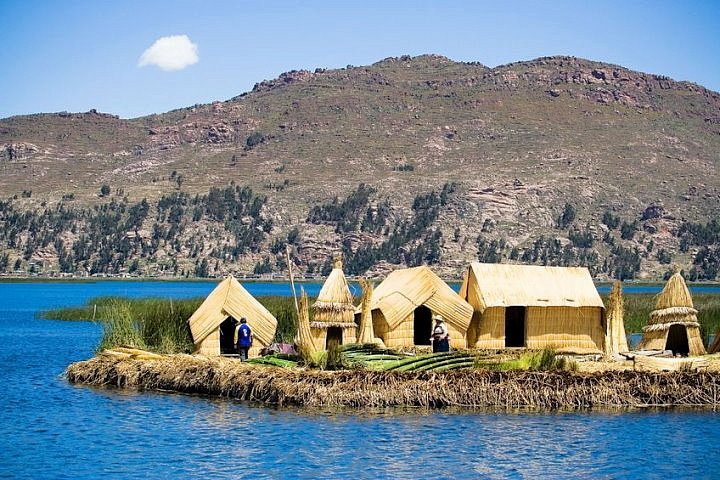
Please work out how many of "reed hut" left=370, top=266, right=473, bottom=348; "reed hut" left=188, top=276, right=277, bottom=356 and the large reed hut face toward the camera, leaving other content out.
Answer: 3

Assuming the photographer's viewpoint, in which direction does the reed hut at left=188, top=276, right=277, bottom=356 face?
facing the viewer

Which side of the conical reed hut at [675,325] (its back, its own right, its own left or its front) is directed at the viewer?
front

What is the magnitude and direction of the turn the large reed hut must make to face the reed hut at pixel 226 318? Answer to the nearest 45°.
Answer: approximately 90° to its right

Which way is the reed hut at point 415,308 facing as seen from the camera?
toward the camera

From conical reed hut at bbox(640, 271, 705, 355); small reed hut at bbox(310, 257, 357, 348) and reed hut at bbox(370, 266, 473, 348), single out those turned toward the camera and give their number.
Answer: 3

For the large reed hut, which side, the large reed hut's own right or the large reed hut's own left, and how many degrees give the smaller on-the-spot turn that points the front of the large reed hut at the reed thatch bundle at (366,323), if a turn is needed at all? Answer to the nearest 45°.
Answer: approximately 45° to the large reed hut's own right

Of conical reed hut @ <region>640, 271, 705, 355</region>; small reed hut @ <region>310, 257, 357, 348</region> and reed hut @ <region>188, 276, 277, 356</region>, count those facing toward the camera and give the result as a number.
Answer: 3
